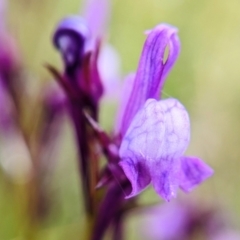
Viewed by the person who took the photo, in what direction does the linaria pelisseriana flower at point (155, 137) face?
facing the viewer and to the right of the viewer
